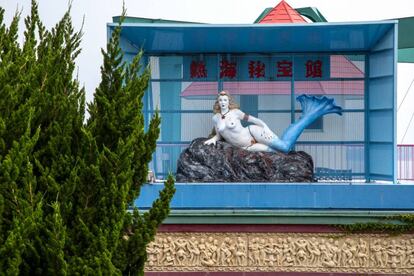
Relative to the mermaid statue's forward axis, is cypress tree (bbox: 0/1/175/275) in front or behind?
in front

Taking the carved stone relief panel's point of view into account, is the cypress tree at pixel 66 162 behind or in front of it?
in front

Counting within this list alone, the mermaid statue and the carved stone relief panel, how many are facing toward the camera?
2

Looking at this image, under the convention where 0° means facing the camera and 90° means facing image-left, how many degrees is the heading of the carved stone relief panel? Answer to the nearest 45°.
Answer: approximately 0°
